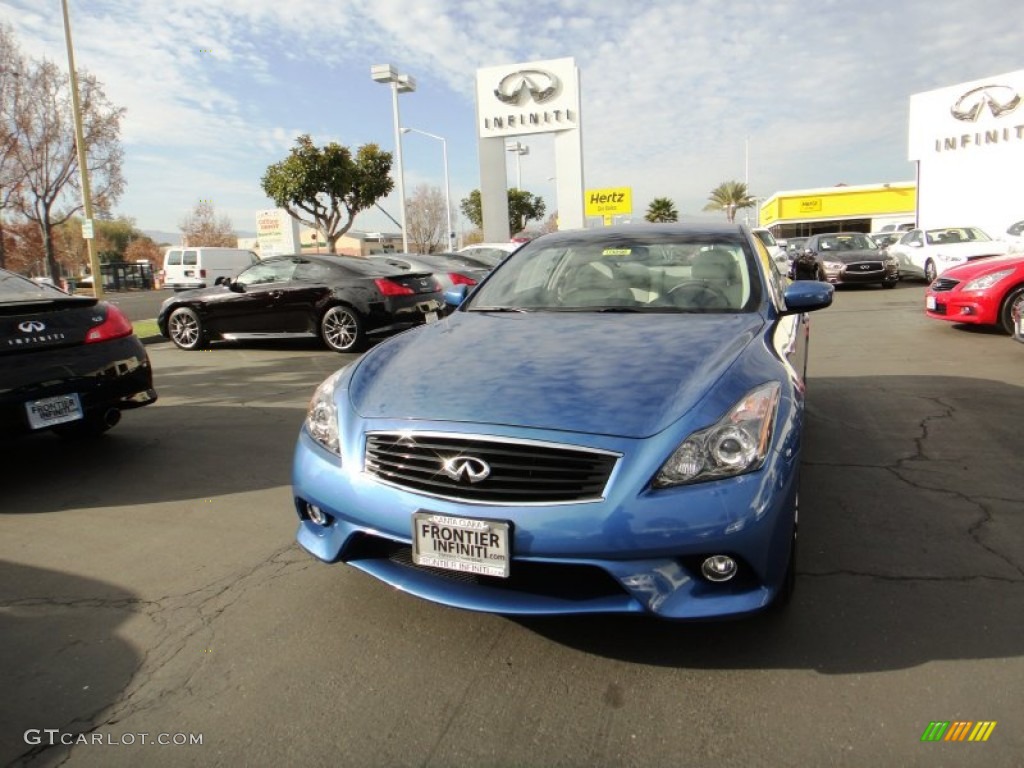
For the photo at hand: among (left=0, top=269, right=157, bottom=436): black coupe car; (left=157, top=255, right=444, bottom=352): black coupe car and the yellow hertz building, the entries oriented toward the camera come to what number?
1

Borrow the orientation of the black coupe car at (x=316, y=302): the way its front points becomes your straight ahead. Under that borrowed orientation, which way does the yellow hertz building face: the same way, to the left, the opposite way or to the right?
to the left

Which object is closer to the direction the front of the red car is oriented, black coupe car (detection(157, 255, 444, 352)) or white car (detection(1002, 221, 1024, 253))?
the black coupe car

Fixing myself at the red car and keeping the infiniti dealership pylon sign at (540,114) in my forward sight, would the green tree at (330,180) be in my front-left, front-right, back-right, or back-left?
front-left

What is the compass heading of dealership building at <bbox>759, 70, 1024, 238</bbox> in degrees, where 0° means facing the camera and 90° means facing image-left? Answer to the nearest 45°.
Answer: approximately 45°

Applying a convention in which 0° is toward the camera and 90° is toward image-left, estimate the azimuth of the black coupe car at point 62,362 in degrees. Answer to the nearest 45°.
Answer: approximately 135°

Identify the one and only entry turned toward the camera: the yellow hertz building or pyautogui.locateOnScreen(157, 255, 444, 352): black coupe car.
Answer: the yellow hertz building

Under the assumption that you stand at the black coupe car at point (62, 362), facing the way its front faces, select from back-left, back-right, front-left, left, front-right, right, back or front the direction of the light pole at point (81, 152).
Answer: front-right

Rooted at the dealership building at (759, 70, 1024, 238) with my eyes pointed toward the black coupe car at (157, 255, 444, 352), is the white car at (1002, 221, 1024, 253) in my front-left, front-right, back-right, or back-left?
front-left

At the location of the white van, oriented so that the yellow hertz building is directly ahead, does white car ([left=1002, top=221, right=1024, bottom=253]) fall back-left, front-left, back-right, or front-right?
front-right

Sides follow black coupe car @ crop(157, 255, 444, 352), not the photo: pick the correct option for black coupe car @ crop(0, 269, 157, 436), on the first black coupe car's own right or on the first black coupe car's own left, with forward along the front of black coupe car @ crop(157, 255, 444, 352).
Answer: on the first black coupe car's own left

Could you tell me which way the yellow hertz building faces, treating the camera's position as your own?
facing the viewer

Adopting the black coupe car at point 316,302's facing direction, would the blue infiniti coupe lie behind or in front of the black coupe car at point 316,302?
behind

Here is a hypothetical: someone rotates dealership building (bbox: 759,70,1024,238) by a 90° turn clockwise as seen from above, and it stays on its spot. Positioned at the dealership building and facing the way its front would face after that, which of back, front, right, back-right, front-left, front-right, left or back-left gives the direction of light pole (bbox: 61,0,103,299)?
left

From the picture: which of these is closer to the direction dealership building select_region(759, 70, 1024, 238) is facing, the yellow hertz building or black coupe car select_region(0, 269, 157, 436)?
the black coupe car

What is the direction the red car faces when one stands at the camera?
facing the viewer and to the left of the viewer

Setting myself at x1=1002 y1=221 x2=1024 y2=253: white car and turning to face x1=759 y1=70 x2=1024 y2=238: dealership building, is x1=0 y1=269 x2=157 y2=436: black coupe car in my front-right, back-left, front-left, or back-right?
back-left
